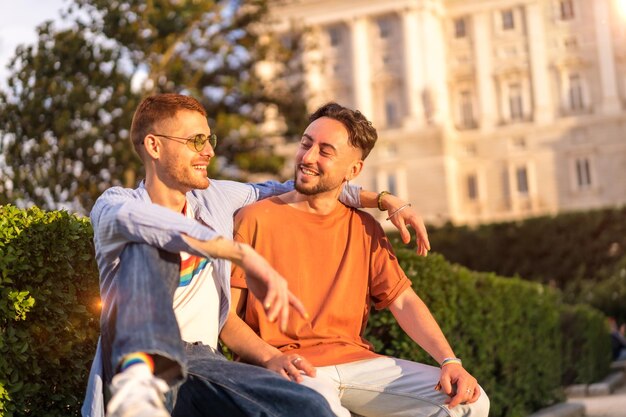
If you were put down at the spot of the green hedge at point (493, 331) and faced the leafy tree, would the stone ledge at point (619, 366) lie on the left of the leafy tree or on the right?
right

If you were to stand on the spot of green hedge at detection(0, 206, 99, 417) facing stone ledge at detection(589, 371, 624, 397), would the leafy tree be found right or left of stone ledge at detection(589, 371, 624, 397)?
left

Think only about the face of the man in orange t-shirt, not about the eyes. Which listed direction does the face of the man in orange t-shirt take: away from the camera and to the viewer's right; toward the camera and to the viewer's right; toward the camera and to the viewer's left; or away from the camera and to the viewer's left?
toward the camera and to the viewer's left

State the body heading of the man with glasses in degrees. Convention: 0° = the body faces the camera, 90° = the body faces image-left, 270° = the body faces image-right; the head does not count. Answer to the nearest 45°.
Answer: approximately 315°

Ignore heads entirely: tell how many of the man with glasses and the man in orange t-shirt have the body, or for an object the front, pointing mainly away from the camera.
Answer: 0

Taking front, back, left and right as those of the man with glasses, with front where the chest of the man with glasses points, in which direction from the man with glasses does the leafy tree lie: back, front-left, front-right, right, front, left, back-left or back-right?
back-left

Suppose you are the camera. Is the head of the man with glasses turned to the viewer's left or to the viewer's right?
to the viewer's right

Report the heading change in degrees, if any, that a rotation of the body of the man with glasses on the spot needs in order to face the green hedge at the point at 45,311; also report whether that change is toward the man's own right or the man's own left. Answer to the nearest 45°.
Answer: approximately 180°
